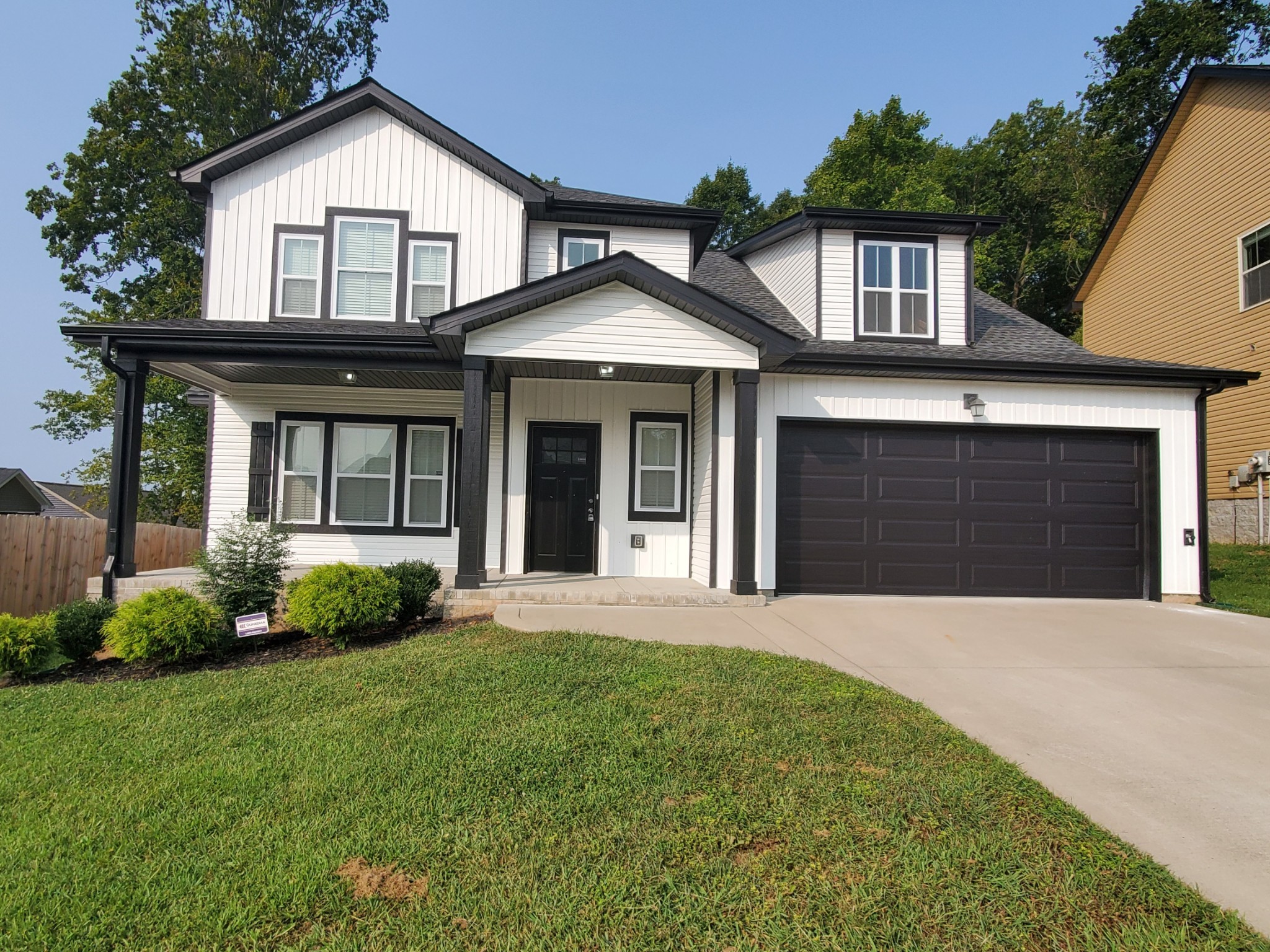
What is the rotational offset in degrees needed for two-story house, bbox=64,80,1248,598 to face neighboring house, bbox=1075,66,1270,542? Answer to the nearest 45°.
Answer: approximately 90° to its left

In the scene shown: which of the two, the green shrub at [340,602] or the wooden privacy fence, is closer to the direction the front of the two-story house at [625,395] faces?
the green shrub

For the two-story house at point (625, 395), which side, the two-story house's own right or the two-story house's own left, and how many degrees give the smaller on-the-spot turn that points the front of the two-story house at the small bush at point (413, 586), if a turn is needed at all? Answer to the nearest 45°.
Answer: approximately 45° to the two-story house's own right

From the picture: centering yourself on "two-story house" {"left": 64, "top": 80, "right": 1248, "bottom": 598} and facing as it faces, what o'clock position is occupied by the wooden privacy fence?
The wooden privacy fence is roughly at 3 o'clock from the two-story house.

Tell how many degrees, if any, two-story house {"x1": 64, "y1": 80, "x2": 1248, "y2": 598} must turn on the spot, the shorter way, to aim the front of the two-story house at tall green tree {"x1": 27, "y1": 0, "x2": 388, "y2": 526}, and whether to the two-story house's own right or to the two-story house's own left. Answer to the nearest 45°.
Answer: approximately 135° to the two-story house's own right

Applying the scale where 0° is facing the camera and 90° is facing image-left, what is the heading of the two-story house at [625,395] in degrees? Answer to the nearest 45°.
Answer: approximately 0°

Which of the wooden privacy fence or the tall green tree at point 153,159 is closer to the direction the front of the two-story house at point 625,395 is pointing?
the wooden privacy fence

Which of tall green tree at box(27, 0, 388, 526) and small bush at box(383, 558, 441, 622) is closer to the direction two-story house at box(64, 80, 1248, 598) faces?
the small bush

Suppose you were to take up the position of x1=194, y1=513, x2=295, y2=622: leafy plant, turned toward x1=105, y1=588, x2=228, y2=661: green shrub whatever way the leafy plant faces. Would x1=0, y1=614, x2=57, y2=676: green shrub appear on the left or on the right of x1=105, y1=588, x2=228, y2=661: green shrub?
right

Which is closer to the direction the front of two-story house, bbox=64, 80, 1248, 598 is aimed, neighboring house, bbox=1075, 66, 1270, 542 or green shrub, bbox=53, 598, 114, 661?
the green shrub
